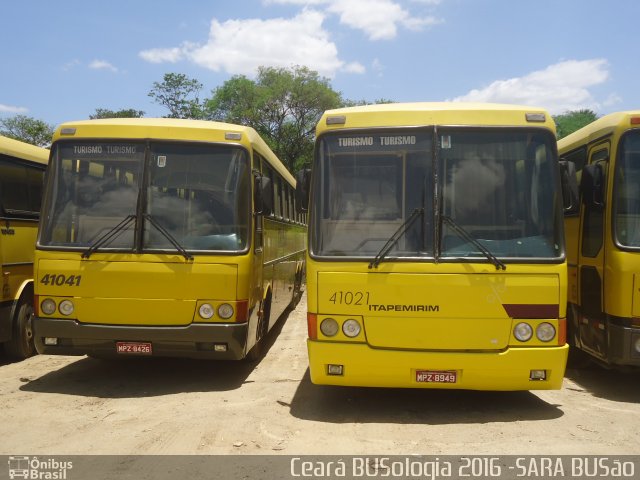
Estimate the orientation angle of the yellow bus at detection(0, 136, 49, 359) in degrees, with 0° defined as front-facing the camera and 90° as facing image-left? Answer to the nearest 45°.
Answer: approximately 45°

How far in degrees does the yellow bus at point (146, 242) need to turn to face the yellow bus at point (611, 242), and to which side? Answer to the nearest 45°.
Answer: approximately 90° to its left

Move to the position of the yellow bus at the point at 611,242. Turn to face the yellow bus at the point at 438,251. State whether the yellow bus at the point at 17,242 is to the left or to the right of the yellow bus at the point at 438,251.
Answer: right

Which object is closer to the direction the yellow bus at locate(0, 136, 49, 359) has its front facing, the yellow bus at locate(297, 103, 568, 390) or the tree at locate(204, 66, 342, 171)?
the yellow bus

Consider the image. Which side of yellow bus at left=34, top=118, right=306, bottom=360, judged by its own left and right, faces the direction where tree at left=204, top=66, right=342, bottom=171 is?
back

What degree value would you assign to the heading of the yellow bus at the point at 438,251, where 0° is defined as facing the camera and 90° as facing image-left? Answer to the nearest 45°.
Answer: approximately 0°

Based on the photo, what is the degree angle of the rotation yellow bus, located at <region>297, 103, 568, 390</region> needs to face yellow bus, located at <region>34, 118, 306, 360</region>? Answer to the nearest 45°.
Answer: approximately 90° to its right

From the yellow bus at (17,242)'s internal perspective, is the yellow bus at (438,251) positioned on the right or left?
on its left

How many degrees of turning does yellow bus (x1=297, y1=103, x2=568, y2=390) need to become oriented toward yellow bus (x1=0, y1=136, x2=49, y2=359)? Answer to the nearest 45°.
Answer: approximately 90° to its right

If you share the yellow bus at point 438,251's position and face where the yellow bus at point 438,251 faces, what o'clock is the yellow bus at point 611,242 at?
the yellow bus at point 611,242 is roughly at 8 o'clock from the yellow bus at point 438,251.
